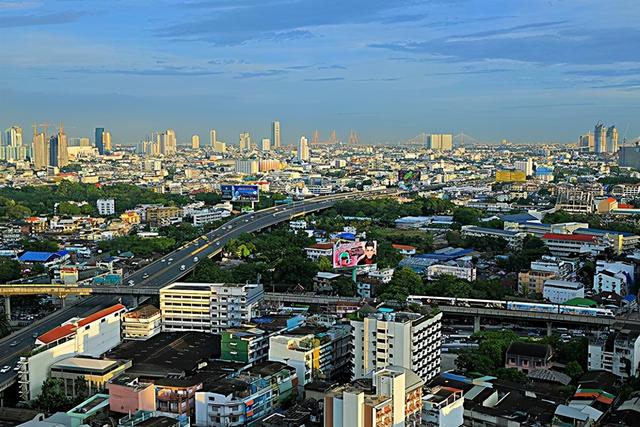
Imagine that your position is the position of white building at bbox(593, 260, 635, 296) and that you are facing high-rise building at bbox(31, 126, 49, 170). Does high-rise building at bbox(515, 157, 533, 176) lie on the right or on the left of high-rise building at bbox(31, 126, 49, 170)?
right

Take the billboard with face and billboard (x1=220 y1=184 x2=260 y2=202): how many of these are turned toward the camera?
2

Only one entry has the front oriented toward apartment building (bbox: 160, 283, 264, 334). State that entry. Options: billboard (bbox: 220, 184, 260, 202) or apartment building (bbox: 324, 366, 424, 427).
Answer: the billboard

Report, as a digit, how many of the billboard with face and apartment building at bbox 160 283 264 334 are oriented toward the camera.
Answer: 2

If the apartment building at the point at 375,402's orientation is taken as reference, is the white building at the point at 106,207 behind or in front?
behind

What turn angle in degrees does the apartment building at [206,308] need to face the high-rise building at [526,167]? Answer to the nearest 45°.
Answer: approximately 135° to its left

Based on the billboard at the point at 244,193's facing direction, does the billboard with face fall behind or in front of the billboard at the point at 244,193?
in front

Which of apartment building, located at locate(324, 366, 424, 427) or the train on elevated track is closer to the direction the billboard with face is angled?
the apartment building

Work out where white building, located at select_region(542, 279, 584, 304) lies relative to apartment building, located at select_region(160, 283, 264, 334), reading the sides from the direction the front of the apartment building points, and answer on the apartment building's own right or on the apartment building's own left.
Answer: on the apartment building's own left

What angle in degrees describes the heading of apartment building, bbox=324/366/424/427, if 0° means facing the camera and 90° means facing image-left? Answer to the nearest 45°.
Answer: approximately 315°

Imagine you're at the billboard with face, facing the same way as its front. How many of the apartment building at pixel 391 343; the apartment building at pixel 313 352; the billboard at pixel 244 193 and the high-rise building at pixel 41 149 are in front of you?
2

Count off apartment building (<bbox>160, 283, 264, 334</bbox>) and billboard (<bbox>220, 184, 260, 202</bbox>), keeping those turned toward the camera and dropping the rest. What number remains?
2
